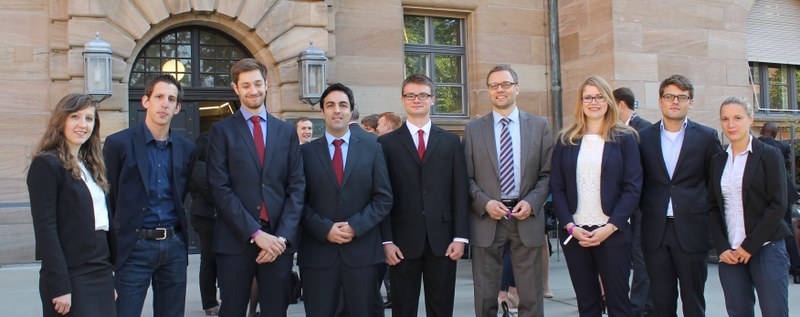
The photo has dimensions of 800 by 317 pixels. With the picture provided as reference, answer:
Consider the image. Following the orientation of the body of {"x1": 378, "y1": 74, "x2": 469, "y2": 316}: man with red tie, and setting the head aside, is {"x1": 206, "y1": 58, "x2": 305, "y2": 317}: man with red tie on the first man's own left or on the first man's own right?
on the first man's own right

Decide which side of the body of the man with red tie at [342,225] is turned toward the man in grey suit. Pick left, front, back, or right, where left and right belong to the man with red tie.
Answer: left

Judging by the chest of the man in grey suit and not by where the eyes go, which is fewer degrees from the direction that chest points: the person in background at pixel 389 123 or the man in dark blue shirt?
the man in dark blue shirt

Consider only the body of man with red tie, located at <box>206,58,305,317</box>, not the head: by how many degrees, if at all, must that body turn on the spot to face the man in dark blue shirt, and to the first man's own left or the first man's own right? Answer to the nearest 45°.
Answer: approximately 90° to the first man's own right

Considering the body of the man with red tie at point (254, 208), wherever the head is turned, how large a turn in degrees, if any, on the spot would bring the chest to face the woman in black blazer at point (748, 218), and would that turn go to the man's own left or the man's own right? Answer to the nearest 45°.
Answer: approximately 90° to the man's own left

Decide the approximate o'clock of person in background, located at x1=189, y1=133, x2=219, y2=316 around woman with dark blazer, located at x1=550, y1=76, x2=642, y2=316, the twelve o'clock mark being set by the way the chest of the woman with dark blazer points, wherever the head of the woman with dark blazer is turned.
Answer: The person in background is roughly at 3 o'clock from the woman with dark blazer.

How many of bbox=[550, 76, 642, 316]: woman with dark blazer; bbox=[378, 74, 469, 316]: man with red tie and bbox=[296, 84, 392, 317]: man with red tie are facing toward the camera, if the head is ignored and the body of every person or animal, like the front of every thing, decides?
3

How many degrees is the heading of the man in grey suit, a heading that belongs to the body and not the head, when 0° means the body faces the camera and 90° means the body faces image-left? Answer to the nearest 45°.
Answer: approximately 0°

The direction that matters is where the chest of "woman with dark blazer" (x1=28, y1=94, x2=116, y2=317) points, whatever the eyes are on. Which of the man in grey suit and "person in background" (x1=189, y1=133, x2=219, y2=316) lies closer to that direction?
the man in grey suit

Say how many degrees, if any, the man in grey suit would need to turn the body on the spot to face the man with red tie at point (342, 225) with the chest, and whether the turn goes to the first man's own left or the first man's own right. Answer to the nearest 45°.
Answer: approximately 45° to the first man's own right

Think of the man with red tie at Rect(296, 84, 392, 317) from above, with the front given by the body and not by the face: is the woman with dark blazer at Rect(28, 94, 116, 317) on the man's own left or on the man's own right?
on the man's own right

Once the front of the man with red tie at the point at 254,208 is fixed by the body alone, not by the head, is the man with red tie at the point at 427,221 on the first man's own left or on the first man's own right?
on the first man's own left

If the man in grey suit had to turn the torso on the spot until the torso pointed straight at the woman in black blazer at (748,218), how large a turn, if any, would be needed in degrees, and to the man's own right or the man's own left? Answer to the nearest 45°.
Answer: approximately 90° to the man's own left

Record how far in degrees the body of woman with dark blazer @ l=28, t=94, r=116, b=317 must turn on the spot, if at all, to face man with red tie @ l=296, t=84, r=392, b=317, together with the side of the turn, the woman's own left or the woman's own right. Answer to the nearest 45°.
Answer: approximately 45° to the woman's own left

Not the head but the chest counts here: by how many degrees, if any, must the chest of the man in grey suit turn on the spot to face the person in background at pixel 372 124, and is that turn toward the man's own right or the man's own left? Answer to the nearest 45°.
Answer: approximately 135° to the man's own right
